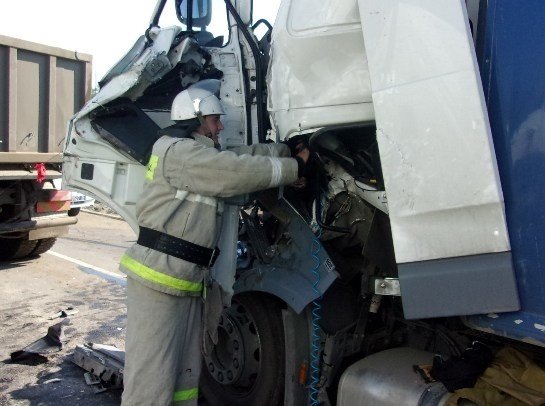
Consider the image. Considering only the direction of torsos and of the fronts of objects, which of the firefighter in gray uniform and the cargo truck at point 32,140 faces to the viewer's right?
the firefighter in gray uniform

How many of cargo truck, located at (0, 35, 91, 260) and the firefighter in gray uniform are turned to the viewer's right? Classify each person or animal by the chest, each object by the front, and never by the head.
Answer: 1

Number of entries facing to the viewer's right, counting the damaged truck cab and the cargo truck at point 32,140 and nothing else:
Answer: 0

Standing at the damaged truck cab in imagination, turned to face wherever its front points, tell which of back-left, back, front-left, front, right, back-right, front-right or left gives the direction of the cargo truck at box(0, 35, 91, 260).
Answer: front-right

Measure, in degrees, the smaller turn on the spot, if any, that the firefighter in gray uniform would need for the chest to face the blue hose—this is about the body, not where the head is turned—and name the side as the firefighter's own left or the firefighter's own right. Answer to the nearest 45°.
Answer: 0° — they already face it

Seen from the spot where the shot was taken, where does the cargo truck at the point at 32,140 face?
facing away from the viewer and to the left of the viewer

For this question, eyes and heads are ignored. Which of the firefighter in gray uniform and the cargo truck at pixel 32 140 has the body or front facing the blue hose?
the firefighter in gray uniform

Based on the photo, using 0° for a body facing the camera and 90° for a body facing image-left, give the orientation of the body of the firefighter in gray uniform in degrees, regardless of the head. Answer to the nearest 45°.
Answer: approximately 270°

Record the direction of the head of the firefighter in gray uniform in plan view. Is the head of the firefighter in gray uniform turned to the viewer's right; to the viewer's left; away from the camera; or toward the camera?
to the viewer's right
